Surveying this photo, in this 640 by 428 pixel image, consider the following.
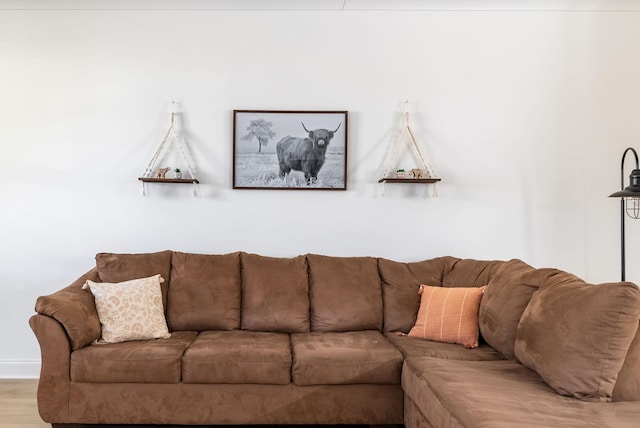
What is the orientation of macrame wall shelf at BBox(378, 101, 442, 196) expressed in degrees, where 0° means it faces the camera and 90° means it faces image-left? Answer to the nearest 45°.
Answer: approximately 0°

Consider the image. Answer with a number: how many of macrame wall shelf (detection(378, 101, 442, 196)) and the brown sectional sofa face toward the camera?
2

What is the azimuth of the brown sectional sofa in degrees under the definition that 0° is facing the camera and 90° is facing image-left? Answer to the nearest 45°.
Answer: approximately 0°
